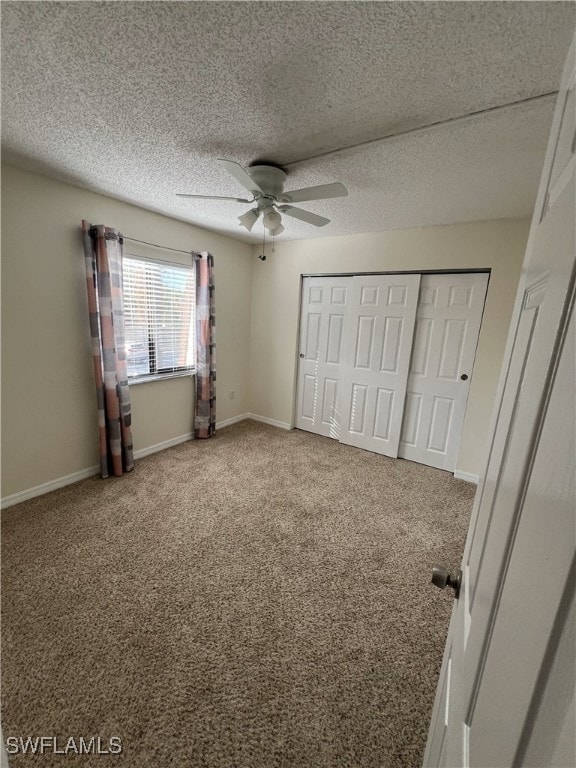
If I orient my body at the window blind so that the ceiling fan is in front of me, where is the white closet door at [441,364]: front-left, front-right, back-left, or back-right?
front-left

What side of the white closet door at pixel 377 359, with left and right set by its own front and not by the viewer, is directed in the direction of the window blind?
right

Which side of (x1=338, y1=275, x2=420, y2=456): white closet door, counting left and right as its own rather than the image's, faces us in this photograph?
front

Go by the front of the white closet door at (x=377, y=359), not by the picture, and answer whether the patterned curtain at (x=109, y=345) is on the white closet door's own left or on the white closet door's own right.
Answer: on the white closet door's own right

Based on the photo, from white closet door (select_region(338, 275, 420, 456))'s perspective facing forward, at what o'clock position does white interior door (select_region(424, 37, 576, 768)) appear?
The white interior door is roughly at 12 o'clock from the white closet door.

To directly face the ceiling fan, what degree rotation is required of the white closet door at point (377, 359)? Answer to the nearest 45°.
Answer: approximately 45° to its right

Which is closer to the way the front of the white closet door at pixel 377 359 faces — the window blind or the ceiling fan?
the ceiling fan

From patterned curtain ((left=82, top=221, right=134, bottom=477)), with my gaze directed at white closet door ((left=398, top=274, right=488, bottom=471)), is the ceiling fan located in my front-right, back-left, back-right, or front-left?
front-right
